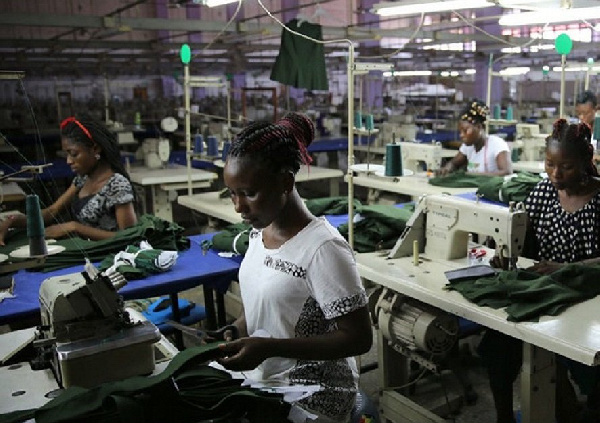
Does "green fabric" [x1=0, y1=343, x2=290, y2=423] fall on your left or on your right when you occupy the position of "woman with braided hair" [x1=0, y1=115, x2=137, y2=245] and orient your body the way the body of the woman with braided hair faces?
on your left

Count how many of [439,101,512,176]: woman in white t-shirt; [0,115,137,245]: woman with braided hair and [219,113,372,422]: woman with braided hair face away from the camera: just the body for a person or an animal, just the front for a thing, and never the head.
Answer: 0

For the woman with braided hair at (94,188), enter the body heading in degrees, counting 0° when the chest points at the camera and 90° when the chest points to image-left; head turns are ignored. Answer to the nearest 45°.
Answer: approximately 45°

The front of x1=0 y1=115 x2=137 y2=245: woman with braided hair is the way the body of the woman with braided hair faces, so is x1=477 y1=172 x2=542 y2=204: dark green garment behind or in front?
behind

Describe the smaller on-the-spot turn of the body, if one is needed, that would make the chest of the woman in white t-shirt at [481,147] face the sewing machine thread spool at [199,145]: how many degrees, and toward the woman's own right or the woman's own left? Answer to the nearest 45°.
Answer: approximately 45° to the woman's own right

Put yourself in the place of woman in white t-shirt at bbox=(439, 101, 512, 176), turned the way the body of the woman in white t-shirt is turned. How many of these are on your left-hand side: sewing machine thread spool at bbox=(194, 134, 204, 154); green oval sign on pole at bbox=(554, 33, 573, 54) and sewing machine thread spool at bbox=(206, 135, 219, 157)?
1

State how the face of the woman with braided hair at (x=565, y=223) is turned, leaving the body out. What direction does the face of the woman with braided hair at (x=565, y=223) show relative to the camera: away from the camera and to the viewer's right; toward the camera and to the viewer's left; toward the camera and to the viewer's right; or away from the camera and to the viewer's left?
toward the camera and to the viewer's left

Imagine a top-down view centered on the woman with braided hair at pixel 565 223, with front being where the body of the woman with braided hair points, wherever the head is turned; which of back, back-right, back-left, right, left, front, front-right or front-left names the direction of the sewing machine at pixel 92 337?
front

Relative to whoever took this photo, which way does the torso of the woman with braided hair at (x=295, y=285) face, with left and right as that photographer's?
facing the viewer and to the left of the viewer

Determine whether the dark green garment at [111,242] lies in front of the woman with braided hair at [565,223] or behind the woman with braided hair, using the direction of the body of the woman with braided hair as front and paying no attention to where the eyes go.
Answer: in front

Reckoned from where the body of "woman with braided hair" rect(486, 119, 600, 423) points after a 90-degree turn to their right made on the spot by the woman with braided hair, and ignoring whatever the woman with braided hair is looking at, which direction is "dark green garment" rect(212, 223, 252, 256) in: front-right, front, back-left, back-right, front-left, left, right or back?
front-left

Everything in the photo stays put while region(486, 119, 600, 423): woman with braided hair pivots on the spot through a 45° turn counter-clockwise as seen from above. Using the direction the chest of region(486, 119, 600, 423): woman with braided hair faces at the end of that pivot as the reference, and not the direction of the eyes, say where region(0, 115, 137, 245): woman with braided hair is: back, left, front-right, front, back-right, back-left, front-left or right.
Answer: right
